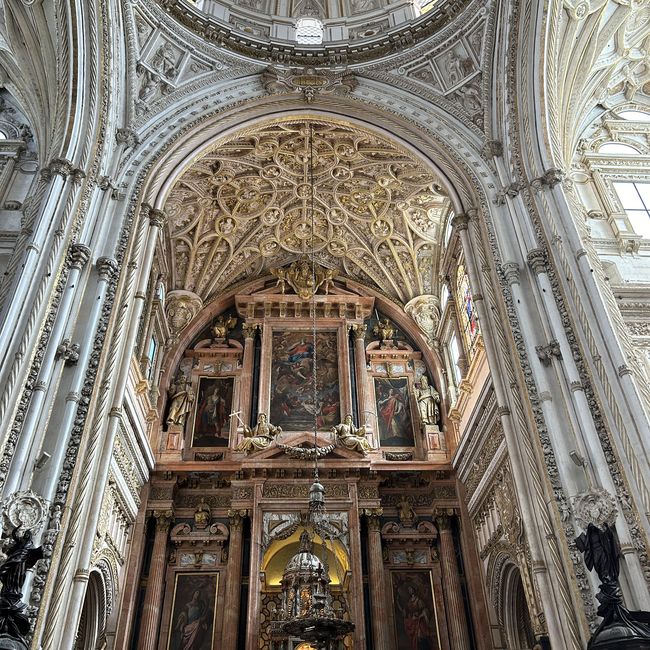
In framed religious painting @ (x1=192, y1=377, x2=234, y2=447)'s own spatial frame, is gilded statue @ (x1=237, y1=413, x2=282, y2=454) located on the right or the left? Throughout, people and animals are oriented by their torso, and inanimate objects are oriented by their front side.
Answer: on its left

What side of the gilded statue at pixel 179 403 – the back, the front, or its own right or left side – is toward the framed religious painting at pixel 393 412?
left
